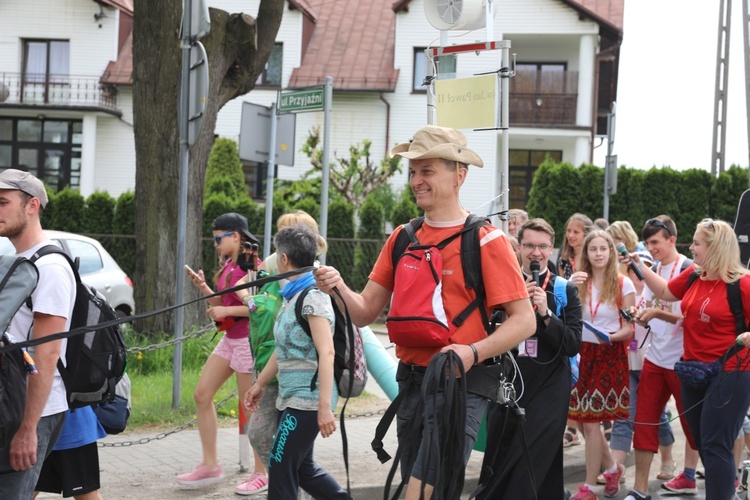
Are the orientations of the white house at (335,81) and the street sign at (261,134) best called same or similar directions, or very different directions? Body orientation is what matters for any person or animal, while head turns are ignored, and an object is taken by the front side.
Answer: very different directions

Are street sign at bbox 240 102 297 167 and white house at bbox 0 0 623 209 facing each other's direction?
yes

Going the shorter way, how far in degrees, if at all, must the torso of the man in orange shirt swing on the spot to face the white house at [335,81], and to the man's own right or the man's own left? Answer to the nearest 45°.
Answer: approximately 135° to the man's own right

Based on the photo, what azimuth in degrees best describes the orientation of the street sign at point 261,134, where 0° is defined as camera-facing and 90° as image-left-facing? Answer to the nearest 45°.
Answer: approximately 180°

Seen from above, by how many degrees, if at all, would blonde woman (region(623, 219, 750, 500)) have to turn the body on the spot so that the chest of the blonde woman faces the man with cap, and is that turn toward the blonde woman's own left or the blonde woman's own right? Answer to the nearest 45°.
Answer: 0° — they already face them

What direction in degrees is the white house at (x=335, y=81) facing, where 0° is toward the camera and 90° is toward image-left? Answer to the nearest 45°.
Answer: approximately 0°

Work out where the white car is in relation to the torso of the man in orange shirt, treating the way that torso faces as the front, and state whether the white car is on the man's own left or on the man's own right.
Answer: on the man's own right

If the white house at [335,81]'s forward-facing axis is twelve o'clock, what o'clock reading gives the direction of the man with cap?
The man with cap is roughly at 12 o'clock from the white house.

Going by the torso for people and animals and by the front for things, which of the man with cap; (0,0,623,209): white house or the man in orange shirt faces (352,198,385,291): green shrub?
the white house

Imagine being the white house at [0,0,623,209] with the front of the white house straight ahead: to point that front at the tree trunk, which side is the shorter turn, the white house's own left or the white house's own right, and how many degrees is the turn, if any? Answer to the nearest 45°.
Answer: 0° — it already faces it

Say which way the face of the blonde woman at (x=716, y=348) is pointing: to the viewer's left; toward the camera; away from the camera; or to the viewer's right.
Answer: to the viewer's left
